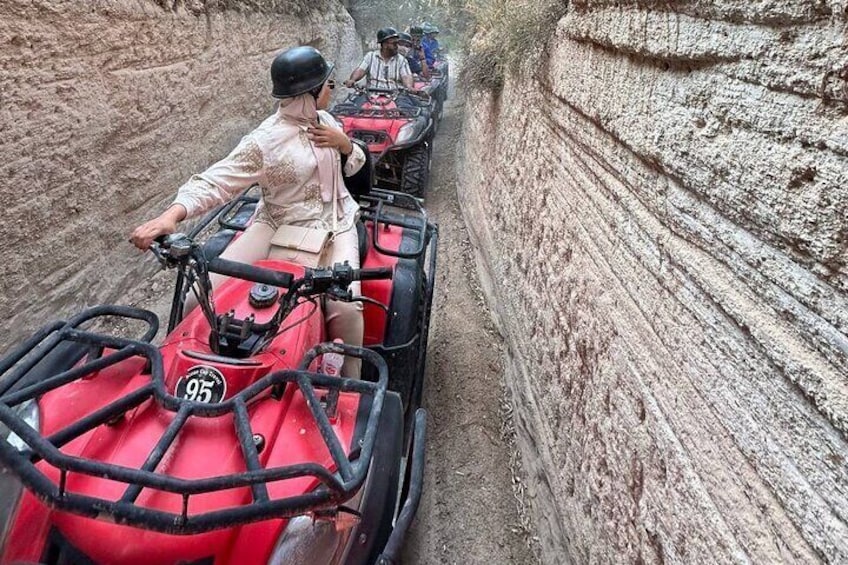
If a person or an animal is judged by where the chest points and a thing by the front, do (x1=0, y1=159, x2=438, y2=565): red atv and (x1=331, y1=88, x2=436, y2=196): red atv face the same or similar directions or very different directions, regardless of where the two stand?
same or similar directions

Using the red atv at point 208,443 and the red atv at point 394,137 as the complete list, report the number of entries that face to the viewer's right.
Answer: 0
